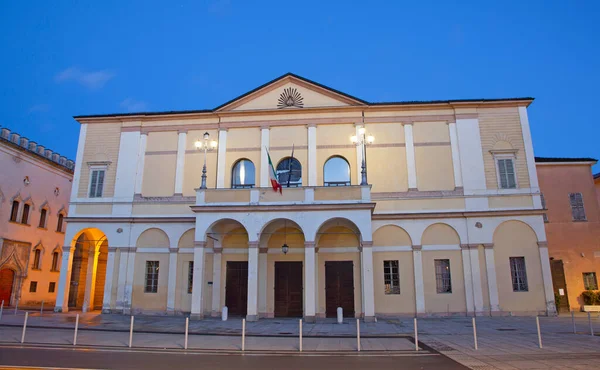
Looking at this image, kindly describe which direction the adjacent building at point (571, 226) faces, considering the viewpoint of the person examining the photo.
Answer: facing the viewer

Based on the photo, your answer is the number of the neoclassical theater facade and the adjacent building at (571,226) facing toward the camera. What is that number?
2

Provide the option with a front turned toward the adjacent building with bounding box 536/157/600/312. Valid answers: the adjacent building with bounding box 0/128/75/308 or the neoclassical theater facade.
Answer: the adjacent building with bounding box 0/128/75/308

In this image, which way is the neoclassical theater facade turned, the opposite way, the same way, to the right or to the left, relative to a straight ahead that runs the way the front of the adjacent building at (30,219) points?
to the right

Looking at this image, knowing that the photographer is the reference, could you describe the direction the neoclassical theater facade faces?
facing the viewer

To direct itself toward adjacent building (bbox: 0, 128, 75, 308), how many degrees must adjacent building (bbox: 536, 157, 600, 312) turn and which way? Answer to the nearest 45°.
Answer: approximately 45° to its right

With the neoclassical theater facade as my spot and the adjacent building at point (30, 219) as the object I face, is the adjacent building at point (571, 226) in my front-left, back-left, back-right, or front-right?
back-right

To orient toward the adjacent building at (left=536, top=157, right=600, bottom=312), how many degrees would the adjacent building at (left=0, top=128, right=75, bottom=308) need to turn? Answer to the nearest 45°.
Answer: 0° — it already faces it

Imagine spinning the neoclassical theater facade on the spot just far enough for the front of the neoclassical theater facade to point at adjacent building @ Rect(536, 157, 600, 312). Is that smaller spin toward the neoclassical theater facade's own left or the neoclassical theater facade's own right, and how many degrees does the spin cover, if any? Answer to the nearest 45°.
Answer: approximately 90° to the neoclassical theater facade's own left

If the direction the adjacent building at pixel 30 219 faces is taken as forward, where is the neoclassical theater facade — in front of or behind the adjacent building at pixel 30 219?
in front

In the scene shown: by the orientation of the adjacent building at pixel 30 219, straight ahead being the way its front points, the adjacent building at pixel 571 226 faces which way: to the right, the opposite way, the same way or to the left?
to the right

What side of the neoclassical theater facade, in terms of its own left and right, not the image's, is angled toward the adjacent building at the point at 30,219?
right

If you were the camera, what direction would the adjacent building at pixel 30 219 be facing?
facing the viewer and to the right of the viewer

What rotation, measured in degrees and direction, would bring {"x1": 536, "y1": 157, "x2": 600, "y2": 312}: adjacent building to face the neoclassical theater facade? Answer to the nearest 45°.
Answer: approximately 45° to its right
